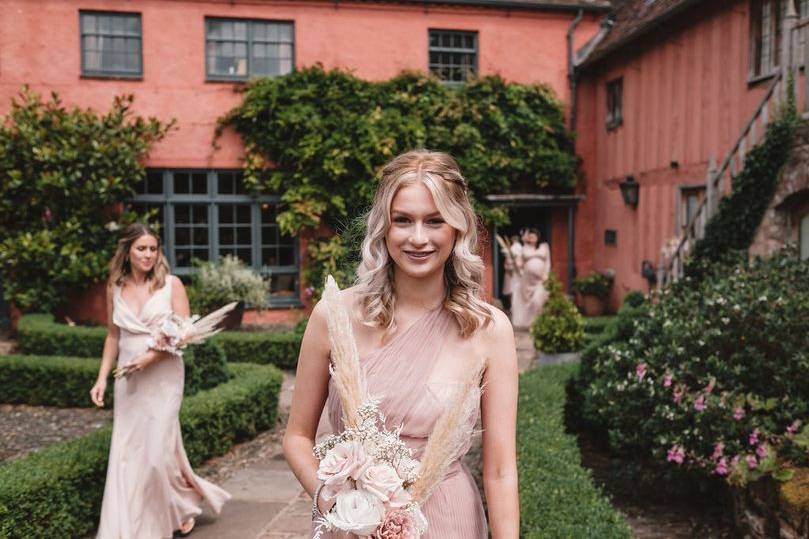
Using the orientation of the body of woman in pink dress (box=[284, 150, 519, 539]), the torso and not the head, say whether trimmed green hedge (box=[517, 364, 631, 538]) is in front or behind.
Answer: behind

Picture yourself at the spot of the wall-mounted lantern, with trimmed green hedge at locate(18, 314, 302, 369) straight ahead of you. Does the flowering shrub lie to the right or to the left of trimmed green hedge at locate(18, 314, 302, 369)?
left

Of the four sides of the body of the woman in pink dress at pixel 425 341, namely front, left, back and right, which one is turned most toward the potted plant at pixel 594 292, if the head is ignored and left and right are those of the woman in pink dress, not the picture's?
back

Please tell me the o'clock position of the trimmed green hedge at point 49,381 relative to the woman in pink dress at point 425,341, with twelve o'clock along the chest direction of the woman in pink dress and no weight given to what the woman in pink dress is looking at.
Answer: The trimmed green hedge is roughly at 5 o'clock from the woman in pink dress.

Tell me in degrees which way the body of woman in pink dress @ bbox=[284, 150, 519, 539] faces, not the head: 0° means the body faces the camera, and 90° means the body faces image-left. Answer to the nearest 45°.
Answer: approximately 0°

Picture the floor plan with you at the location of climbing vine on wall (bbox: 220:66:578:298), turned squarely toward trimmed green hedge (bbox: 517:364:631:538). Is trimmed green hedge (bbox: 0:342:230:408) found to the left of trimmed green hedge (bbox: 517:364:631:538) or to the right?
right

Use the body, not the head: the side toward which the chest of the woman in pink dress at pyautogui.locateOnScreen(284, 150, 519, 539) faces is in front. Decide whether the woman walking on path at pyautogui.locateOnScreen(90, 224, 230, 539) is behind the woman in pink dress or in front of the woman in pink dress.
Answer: behind

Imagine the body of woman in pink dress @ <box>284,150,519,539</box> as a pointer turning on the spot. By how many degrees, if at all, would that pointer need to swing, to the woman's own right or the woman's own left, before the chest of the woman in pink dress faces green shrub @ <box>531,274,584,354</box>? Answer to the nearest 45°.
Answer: approximately 180°

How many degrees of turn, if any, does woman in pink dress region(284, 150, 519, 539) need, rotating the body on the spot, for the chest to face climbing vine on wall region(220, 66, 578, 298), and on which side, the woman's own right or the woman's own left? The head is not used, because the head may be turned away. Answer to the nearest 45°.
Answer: approximately 180°

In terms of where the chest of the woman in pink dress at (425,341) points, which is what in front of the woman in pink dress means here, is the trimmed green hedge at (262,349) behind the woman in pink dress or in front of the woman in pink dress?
behind

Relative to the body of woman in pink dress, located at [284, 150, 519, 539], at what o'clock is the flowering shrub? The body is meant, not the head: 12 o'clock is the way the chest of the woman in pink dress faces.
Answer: The flowering shrub is roughly at 7 o'clock from the woman in pink dress.

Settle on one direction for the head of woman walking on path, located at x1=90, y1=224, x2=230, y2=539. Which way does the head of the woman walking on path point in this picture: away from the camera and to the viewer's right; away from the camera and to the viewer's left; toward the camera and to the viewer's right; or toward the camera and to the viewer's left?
toward the camera and to the viewer's right

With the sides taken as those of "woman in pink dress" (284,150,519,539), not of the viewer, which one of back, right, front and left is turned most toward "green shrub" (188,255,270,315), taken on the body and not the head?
back

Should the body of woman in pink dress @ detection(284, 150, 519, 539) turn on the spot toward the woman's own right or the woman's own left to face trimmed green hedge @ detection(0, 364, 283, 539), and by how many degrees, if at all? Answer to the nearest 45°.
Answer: approximately 135° to the woman's own right
